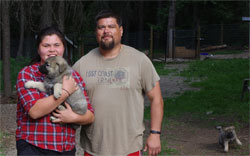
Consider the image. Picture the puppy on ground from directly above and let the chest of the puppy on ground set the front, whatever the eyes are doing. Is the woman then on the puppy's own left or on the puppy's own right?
on the puppy's own right

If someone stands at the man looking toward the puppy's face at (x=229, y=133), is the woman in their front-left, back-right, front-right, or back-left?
back-left

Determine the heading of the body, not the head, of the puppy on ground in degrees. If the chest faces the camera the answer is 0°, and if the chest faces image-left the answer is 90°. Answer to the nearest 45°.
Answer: approximately 315°
